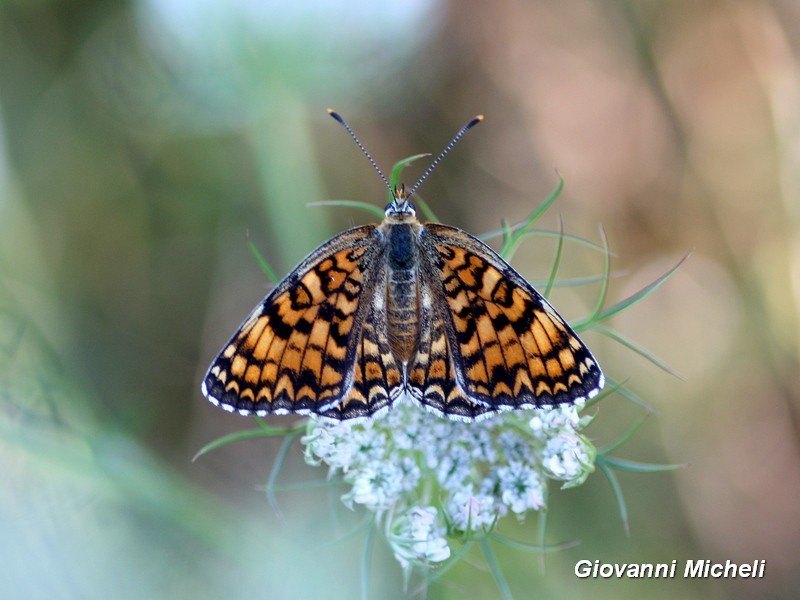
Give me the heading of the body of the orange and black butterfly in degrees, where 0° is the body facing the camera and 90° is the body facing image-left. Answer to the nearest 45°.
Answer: approximately 180°
